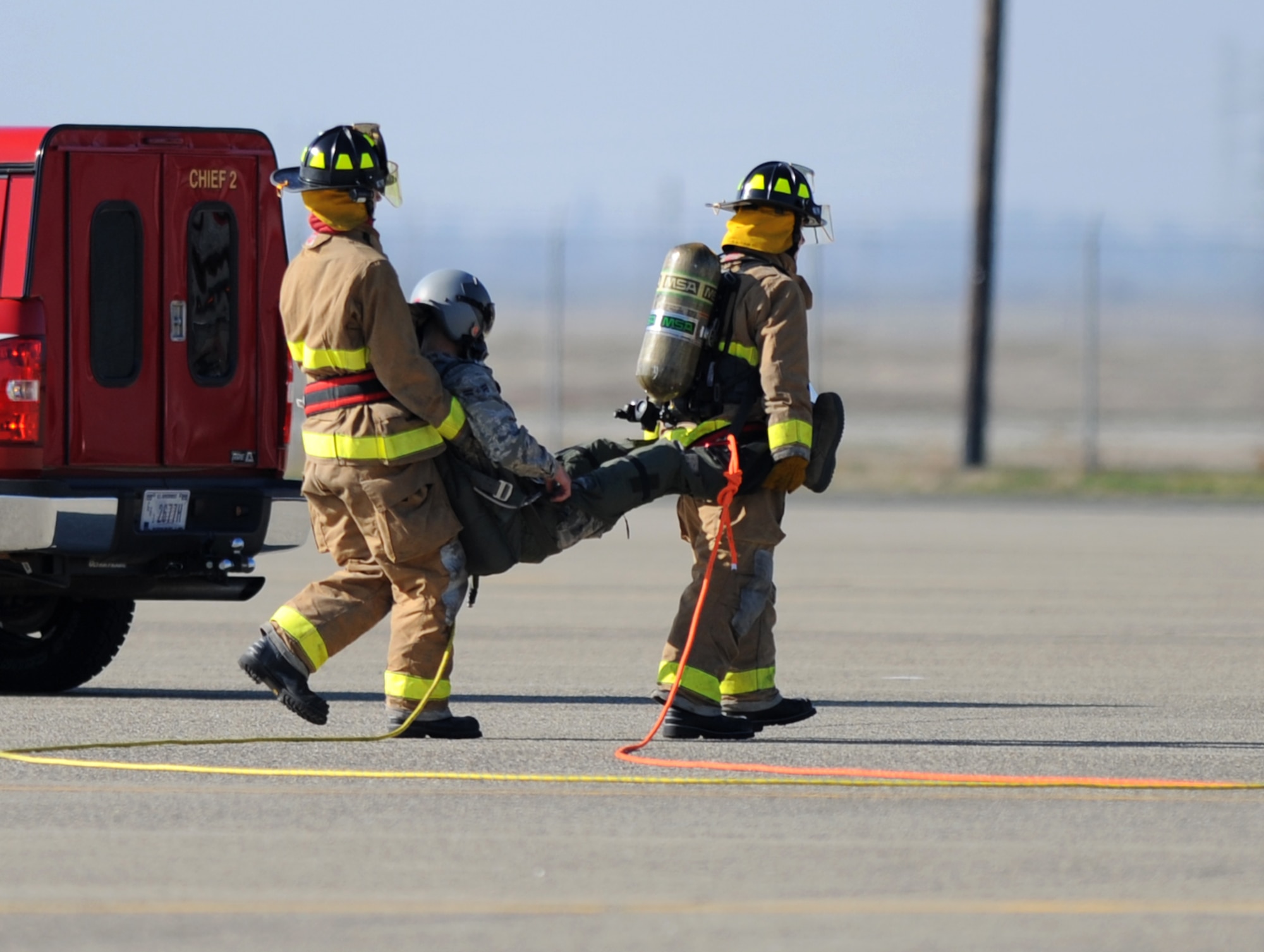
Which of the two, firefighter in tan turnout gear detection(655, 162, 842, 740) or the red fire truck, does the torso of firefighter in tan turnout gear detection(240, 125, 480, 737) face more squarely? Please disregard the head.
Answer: the firefighter in tan turnout gear

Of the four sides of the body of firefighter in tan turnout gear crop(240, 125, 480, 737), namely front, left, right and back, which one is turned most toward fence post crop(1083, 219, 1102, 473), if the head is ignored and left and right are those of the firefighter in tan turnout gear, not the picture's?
front

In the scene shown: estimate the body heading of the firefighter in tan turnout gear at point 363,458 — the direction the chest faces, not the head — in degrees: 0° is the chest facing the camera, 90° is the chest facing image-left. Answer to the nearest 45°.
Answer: approximately 225°

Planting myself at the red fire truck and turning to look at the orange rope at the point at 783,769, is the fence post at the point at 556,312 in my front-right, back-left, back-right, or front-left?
back-left

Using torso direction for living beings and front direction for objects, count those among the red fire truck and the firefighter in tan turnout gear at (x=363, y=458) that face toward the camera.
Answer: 0

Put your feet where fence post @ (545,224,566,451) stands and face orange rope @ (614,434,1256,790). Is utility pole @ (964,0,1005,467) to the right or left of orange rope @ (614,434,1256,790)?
left

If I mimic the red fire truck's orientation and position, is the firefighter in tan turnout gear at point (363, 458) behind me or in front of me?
behind

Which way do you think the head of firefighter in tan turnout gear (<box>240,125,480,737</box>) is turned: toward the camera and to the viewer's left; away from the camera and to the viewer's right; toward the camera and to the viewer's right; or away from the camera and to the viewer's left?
away from the camera and to the viewer's right

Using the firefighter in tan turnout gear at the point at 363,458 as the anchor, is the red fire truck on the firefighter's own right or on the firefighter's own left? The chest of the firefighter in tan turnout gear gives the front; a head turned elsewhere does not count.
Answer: on the firefighter's own left

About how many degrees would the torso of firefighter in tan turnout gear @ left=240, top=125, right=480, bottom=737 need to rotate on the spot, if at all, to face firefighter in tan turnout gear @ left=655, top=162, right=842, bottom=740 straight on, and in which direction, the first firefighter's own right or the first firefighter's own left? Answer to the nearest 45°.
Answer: approximately 45° to the first firefighter's own right

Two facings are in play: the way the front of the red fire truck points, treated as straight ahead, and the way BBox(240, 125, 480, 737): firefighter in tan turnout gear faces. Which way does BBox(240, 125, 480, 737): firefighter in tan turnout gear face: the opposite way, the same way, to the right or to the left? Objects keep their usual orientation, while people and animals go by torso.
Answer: to the right

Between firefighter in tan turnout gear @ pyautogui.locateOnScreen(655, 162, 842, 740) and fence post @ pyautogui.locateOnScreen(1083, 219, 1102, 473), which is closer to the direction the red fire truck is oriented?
the fence post

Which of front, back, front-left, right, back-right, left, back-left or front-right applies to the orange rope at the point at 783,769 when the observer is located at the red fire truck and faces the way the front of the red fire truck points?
back
